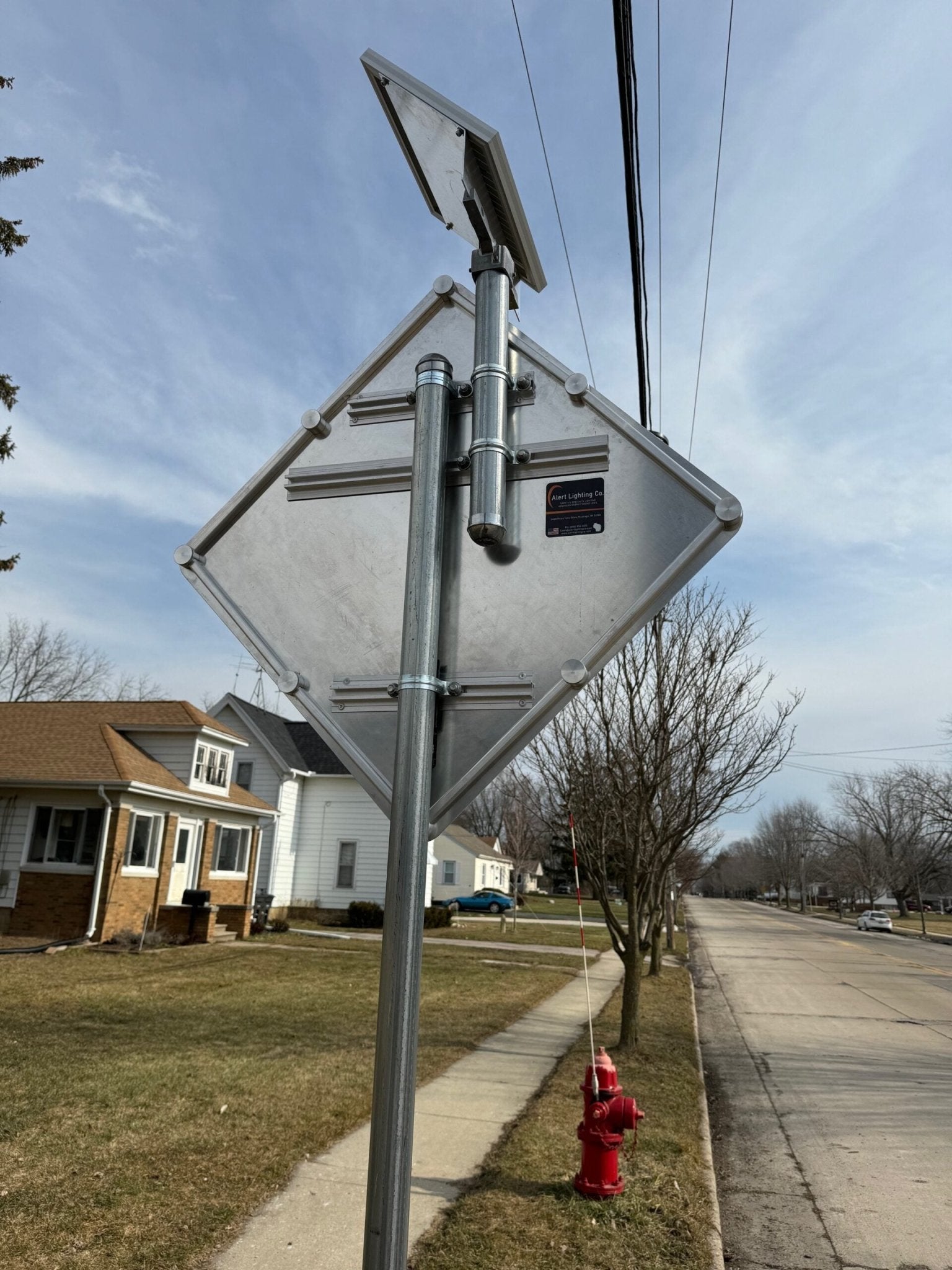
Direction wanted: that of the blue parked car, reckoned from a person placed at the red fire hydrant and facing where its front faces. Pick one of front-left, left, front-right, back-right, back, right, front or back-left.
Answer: left

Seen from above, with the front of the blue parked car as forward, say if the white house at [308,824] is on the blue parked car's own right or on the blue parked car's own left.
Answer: on the blue parked car's own left

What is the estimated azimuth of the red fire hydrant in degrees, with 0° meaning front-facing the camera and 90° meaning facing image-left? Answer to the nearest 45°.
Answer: approximately 270°

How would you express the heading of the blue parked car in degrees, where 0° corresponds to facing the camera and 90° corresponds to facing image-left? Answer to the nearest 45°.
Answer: approximately 90°

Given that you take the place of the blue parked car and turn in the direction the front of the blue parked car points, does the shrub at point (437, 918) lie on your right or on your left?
on your left

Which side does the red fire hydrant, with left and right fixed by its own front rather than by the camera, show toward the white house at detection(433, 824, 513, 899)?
left
